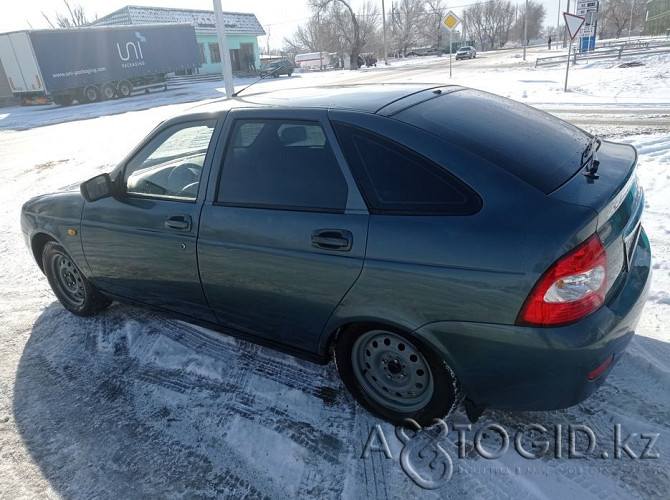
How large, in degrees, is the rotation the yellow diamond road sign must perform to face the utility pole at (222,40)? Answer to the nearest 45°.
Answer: approximately 45° to its right

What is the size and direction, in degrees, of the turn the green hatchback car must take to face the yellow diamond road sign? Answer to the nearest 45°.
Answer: approximately 45° to its right

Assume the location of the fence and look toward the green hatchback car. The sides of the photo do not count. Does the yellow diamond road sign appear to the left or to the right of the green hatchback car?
right

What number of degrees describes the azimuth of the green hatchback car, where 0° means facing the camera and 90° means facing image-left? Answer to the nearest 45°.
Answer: approximately 135°

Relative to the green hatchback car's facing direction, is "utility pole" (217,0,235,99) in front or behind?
in front

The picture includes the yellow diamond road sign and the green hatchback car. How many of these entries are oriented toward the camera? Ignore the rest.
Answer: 1

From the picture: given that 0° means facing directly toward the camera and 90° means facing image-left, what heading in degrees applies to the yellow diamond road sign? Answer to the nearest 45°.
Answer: approximately 0°

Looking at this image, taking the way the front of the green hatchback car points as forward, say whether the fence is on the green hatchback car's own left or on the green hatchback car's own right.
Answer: on the green hatchback car's own right

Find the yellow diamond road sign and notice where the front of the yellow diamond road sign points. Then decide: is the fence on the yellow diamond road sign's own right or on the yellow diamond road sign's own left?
on the yellow diamond road sign's own left
